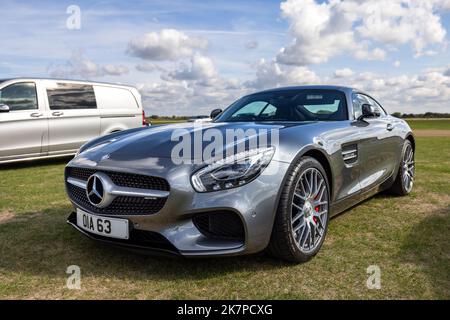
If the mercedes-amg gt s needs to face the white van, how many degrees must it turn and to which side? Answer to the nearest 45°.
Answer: approximately 90° to its right

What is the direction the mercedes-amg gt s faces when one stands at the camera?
facing the viewer and to the left of the viewer
